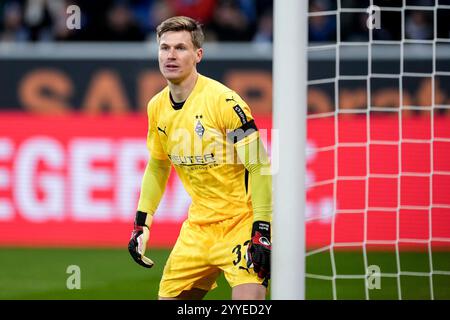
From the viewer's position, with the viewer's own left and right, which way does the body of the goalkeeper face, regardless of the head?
facing the viewer and to the left of the viewer

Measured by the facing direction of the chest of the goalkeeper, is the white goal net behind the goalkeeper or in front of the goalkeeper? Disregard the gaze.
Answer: behind

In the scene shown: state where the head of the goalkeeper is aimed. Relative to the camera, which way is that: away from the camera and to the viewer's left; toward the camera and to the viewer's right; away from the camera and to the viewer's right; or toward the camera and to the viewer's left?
toward the camera and to the viewer's left
